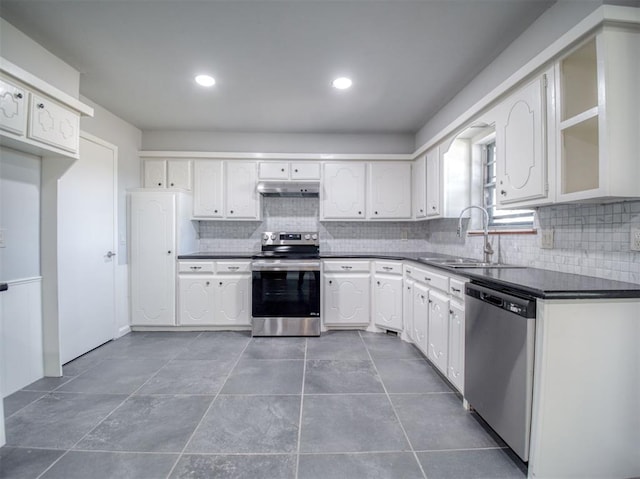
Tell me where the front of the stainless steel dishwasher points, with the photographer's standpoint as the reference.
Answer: facing the viewer and to the left of the viewer

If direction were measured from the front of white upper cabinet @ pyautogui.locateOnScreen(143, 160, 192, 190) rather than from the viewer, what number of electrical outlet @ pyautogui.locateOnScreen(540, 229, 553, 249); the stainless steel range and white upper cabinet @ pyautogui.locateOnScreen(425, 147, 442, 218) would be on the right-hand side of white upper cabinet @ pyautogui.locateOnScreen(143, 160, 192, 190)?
0

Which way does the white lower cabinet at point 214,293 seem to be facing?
toward the camera

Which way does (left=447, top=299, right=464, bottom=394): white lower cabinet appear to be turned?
to the viewer's left

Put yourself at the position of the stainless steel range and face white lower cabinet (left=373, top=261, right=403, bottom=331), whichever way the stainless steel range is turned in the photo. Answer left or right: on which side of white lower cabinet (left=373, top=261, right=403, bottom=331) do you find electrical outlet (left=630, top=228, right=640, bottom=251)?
right

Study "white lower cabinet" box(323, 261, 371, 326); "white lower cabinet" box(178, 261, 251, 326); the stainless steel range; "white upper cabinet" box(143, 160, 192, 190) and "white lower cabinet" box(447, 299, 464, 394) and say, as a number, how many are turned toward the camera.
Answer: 4

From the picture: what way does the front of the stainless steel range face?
toward the camera

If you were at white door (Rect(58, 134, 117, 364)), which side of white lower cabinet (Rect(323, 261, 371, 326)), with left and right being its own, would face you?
right

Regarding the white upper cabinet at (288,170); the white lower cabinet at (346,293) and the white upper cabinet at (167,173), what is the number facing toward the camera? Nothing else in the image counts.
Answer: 3

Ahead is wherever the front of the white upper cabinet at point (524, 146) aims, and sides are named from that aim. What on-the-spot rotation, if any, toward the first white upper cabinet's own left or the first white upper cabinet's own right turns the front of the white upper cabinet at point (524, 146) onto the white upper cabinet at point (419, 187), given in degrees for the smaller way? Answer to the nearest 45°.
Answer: approximately 90° to the first white upper cabinet's own right

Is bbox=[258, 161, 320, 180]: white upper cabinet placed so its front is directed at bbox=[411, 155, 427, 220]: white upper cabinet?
no

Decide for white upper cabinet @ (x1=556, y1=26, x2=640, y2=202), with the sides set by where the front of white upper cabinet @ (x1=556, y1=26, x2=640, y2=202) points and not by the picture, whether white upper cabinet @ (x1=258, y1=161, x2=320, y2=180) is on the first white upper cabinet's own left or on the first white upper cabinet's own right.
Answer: on the first white upper cabinet's own right

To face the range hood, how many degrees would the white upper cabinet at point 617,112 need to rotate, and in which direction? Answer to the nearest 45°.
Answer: approximately 45° to its right

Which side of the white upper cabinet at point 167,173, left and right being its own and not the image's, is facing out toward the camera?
front

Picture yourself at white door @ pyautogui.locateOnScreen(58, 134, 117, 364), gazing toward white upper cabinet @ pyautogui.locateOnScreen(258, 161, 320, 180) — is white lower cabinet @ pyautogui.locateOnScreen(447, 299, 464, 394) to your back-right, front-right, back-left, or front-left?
front-right

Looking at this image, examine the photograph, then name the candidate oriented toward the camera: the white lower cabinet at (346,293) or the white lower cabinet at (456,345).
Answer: the white lower cabinet at (346,293)

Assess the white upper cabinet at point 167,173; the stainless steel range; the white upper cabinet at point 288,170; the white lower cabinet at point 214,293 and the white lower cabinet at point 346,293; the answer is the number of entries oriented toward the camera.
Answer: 5
